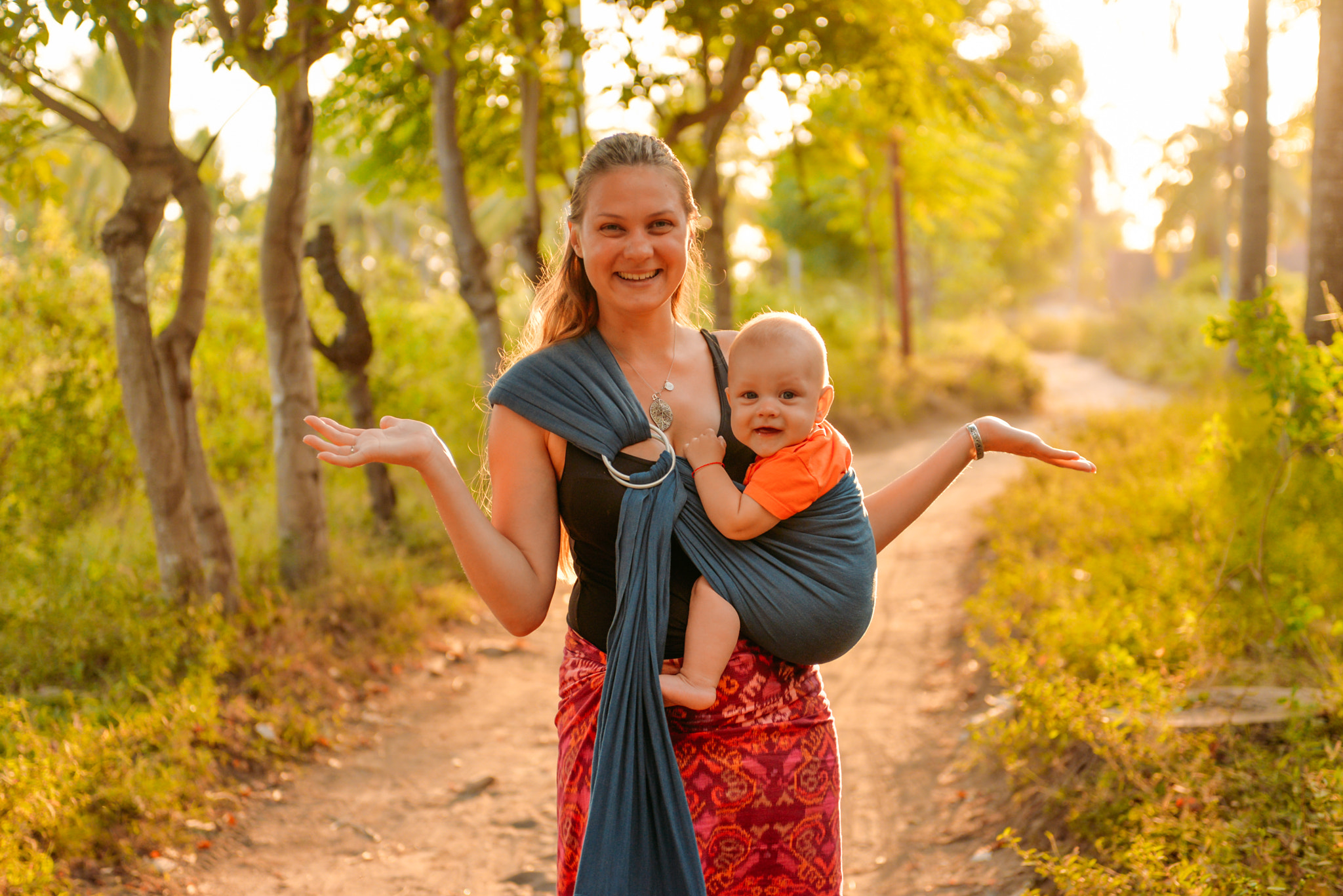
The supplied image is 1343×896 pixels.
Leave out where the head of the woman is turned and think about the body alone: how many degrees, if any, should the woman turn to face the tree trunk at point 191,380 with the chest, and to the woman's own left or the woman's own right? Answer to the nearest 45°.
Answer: approximately 135° to the woman's own right

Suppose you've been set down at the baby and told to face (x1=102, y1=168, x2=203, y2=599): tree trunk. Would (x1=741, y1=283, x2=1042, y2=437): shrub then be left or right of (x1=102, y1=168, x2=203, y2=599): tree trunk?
right

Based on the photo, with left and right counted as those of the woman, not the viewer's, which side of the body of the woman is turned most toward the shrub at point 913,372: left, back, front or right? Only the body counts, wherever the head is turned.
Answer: back

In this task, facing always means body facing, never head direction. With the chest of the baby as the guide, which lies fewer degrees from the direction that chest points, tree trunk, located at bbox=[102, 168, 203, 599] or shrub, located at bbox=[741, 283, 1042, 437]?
the tree trunk

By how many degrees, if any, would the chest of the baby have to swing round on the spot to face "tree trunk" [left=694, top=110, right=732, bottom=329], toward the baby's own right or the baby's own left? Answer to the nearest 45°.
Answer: approximately 90° to the baby's own right

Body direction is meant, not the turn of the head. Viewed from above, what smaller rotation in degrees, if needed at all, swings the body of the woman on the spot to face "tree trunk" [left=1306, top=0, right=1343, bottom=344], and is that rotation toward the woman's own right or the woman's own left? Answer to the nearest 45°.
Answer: approximately 135° to the woman's own left

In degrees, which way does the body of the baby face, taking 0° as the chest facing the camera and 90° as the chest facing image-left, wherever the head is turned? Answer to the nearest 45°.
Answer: approximately 90°

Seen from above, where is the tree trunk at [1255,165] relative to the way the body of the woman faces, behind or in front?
behind
